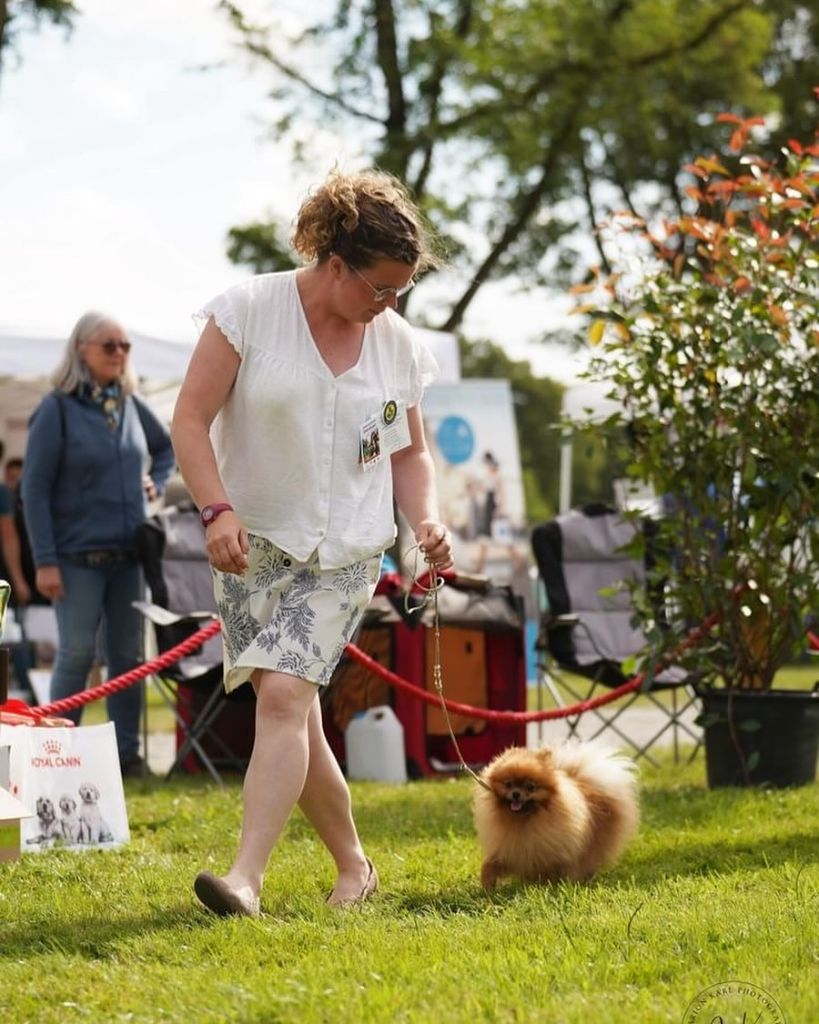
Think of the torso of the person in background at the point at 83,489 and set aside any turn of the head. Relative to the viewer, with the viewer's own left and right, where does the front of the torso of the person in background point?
facing the viewer and to the right of the viewer

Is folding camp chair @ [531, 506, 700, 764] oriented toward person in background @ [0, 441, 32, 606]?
no

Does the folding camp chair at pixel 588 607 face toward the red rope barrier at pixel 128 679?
no

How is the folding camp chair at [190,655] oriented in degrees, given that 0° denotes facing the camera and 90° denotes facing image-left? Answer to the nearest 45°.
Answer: approximately 315°

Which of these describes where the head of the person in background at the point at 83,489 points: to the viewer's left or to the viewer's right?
to the viewer's right

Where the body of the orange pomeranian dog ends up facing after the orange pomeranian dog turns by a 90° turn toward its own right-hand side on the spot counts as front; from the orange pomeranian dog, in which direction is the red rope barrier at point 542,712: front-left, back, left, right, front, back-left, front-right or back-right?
front-right

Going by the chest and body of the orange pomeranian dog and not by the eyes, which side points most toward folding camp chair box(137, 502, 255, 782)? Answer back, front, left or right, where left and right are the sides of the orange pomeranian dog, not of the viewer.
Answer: right

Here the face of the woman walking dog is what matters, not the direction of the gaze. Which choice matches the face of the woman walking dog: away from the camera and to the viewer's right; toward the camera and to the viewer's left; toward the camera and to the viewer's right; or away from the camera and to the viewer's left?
toward the camera and to the viewer's right

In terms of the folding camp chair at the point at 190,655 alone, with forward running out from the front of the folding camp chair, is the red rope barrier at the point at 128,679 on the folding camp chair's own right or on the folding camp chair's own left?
on the folding camp chair's own right

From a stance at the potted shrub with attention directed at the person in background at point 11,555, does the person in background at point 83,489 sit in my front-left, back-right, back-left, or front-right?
front-left

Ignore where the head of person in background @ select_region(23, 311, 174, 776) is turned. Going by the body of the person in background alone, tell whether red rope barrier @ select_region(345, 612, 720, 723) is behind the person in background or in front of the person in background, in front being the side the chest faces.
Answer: in front

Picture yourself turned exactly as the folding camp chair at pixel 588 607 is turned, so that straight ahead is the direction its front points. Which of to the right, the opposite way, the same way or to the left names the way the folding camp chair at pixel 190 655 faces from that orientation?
the same way

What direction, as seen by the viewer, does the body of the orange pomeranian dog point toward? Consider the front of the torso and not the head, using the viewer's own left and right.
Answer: facing the viewer and to the left of the viewer

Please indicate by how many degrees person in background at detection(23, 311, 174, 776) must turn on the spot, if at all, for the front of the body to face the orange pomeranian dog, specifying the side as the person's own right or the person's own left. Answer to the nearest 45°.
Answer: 0° — they already face it

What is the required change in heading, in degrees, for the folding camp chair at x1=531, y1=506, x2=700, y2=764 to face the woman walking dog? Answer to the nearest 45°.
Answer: approximately 45° to its right
